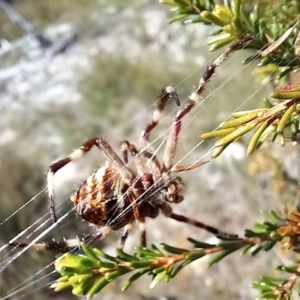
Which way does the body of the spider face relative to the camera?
to the viewer's right
